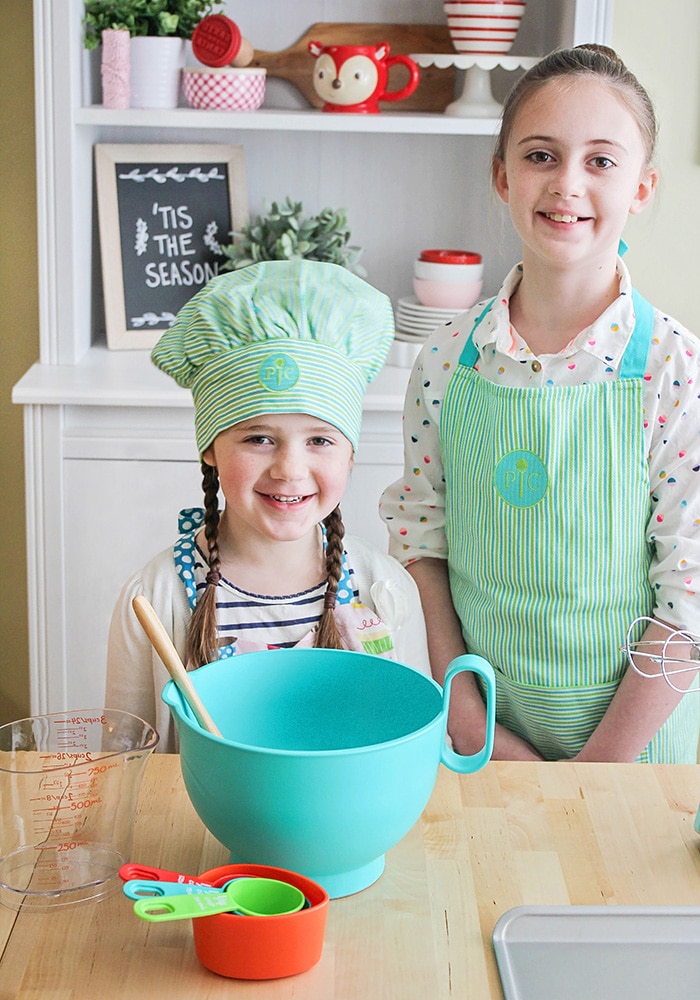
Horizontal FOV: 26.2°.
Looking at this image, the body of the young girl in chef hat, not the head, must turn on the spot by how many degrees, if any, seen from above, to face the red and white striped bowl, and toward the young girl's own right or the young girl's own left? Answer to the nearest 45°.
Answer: approximately 180°

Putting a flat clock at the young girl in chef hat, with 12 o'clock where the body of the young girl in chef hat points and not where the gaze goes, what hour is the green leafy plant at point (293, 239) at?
The green leafy plant is roughly at 6 o'clock from the young girl in chef hat.

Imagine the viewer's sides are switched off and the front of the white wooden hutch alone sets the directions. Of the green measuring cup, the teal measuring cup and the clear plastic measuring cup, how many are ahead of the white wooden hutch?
3

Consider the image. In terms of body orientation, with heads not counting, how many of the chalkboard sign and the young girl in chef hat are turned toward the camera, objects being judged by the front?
2

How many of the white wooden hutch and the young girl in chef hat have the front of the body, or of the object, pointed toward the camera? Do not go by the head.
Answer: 2

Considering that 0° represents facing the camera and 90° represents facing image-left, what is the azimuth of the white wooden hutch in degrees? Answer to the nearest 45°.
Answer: approximately 0°
